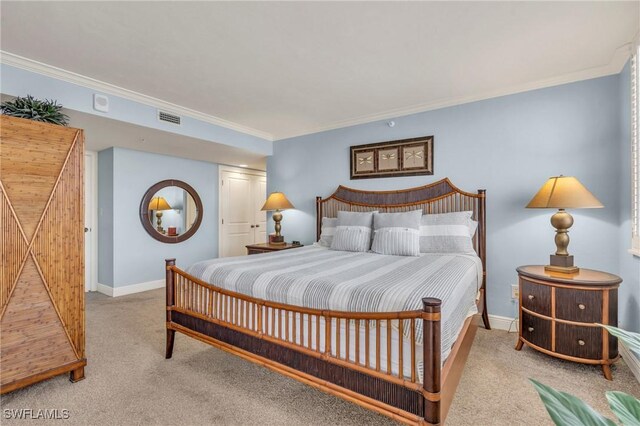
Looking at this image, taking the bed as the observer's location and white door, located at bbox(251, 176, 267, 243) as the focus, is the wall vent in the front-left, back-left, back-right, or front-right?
front-left

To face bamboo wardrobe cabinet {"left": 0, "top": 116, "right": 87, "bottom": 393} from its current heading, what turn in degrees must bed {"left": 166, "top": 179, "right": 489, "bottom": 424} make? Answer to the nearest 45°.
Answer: approximately 45° to its right

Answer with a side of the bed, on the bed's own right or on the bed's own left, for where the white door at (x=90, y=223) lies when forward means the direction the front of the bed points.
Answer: on the bed's own right

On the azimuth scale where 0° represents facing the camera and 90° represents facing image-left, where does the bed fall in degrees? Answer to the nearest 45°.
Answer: approximately 45°

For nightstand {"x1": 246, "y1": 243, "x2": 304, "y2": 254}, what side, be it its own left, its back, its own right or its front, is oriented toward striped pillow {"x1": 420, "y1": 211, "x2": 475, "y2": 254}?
left

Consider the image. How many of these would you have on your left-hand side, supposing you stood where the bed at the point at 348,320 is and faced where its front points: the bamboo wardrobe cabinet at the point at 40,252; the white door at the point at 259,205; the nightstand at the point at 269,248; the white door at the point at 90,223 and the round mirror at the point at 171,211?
0

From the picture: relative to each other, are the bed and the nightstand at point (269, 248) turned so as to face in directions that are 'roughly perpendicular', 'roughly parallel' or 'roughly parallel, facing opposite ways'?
roughly parallel

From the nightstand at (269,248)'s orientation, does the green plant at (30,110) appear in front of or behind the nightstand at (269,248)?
in front

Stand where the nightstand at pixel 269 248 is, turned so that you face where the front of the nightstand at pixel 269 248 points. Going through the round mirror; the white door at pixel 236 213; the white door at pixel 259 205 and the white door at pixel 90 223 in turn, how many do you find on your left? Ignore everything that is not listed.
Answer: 0

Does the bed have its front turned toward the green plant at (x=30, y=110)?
no

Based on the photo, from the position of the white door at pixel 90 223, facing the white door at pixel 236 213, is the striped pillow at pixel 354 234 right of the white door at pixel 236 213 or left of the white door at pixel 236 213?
right

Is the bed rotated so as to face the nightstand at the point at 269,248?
no

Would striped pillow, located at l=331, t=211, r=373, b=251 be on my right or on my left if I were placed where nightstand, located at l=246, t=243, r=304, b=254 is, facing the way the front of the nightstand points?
on my left

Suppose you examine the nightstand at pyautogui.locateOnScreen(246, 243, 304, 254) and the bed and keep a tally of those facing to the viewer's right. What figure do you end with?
0
